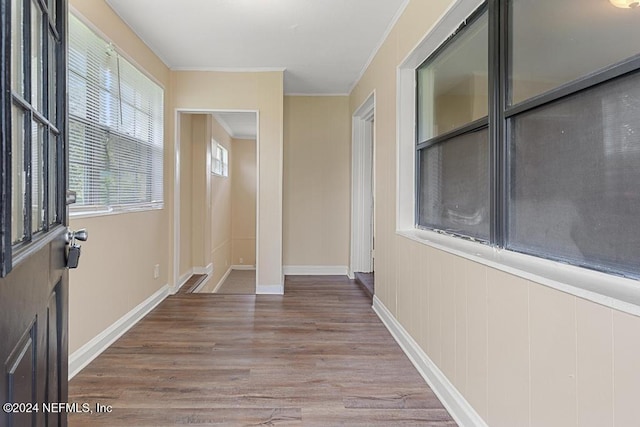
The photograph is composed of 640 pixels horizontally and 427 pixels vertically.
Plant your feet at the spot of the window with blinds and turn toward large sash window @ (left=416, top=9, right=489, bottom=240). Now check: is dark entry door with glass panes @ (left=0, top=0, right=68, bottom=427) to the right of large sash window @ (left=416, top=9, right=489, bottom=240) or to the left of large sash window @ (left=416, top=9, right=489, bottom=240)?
right

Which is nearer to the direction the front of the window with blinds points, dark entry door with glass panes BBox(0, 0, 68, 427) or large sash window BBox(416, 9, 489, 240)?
the large sash window

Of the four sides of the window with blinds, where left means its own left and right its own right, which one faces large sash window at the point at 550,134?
front

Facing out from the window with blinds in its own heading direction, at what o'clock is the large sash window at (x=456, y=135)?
The large sash window is roughly at 12 o'clock from the window with blinds.

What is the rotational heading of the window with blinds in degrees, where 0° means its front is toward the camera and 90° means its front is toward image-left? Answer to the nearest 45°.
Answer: approximately 315°

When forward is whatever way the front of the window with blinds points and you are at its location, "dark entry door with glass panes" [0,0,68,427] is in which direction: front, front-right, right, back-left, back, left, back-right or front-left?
front-right
